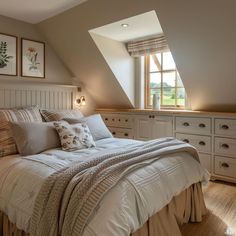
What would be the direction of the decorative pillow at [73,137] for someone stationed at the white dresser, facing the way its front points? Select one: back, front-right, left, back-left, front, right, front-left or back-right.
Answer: front

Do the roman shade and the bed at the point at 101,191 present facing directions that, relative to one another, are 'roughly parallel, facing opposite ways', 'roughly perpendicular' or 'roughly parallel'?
roughly perpendicular

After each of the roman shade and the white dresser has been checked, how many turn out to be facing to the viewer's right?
0

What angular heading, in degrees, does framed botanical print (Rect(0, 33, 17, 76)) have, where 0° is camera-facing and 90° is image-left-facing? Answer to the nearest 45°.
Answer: approximately 315°

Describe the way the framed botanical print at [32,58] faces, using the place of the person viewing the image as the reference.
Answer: facing the viewer and to the right of the viewer

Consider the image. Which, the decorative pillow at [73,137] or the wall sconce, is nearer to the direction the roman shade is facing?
the decorative pillow

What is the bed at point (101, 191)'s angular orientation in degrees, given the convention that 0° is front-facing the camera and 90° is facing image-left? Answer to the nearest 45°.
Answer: approximately 315°

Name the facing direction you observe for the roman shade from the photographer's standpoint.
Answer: facing the viewer and to the left of the viewer
